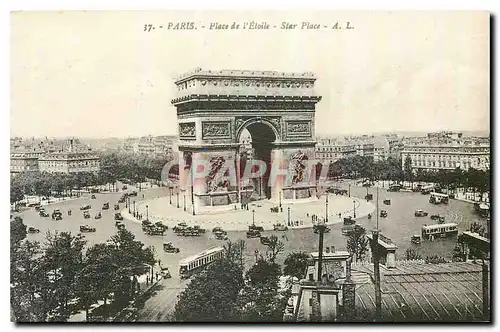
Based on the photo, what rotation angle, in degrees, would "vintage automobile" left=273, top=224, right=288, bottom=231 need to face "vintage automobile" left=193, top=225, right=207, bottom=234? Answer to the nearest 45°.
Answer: approximately 180°

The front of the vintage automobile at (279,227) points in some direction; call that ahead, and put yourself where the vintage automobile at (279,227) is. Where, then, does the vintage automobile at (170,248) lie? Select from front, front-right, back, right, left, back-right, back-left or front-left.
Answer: back

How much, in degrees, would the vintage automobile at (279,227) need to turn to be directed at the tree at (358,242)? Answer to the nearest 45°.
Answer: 0° — it already faces it

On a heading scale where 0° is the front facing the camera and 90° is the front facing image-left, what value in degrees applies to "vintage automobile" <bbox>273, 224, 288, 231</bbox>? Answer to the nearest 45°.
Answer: approximately 270°

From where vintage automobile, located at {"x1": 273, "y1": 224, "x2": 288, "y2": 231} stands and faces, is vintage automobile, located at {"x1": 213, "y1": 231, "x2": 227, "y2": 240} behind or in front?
behind

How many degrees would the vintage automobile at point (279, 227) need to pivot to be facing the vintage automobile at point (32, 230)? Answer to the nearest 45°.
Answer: approximately 180°

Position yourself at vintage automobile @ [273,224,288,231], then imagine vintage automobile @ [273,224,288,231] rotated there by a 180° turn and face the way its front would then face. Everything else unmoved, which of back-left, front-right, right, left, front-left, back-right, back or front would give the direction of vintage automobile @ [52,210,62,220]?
front

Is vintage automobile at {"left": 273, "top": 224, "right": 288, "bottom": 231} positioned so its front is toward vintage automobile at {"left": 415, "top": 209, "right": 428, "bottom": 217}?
yes

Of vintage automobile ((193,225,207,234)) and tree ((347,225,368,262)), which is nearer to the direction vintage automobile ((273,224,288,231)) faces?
the tree

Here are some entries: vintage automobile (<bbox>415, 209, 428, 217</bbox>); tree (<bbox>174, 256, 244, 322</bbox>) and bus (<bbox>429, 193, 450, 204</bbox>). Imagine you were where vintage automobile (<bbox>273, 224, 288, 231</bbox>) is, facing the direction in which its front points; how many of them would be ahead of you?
2

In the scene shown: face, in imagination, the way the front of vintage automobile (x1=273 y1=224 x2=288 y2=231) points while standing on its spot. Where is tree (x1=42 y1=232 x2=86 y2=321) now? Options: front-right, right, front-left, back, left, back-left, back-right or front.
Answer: back
